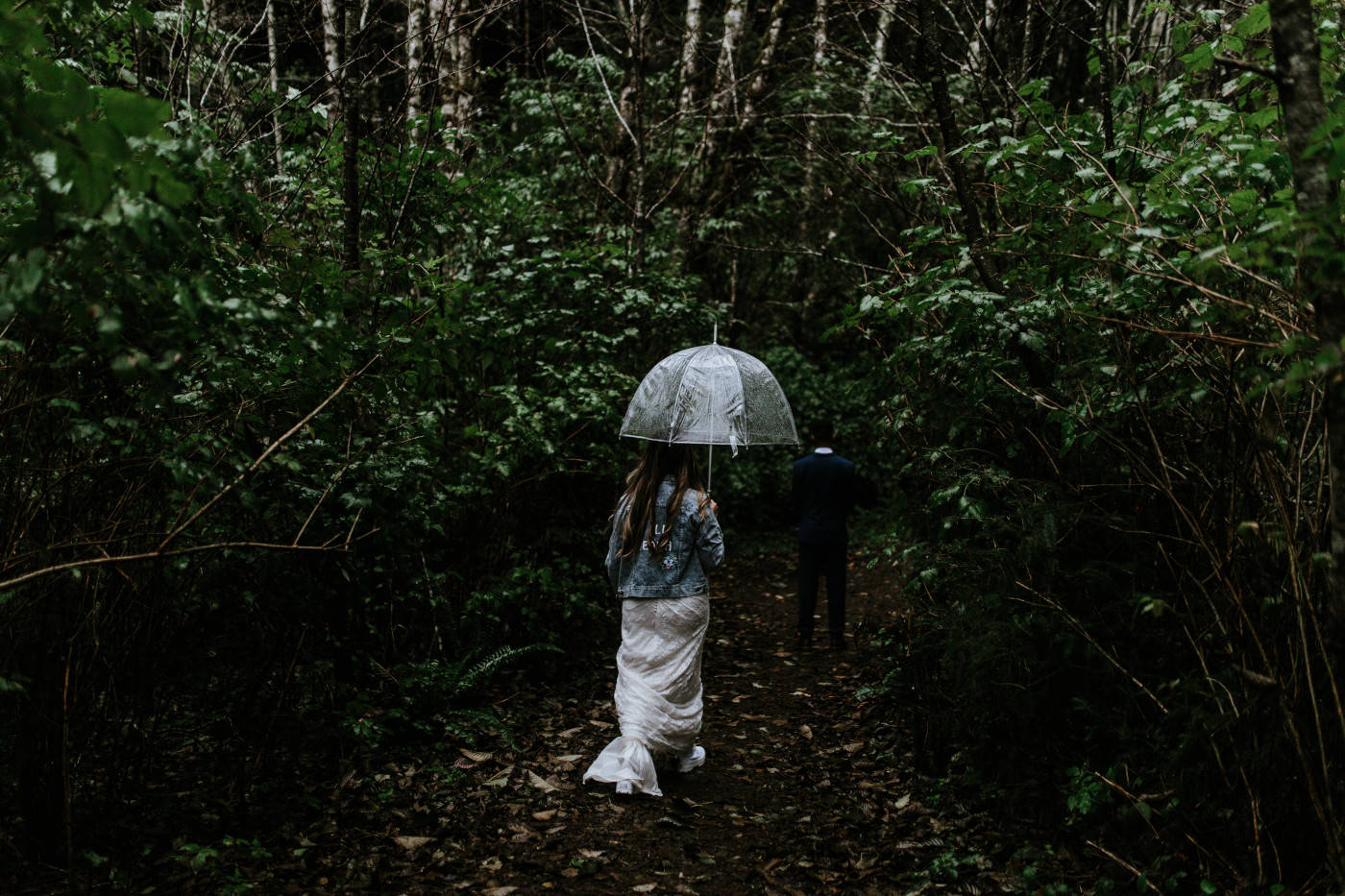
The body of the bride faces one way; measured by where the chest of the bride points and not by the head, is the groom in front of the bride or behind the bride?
in front

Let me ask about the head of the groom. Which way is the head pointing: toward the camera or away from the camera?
away from the camera

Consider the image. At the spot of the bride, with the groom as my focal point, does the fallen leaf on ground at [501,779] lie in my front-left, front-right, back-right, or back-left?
back-left

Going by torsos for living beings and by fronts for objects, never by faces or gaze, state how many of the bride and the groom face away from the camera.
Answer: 2

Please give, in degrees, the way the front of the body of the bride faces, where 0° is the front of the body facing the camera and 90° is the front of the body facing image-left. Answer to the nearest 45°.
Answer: approximately 180°

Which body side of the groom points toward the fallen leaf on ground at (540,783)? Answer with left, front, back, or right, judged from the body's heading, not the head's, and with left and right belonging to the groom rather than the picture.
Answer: back

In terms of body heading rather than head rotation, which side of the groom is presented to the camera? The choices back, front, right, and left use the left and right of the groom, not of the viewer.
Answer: back

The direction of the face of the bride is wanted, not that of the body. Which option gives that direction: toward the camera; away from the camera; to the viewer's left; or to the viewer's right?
away from the camera
